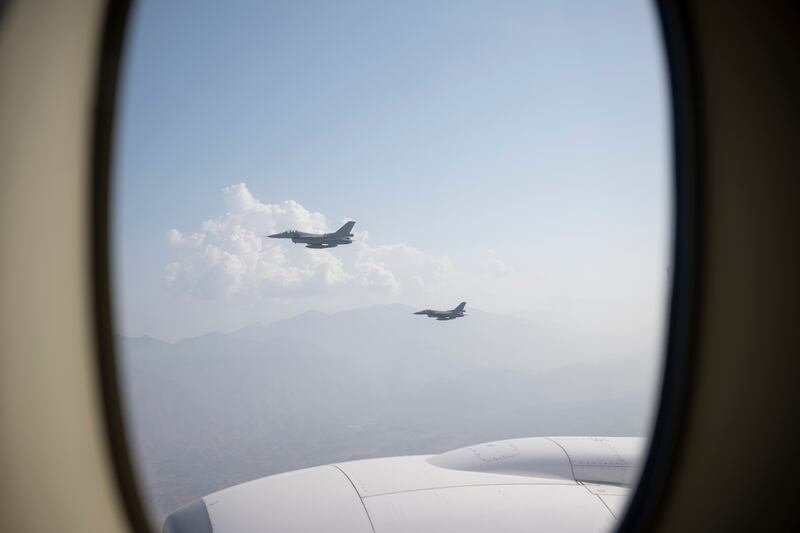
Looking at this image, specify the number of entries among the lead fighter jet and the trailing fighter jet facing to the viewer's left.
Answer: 2

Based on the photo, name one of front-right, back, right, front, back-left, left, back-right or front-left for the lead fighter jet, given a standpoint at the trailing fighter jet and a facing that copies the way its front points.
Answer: front-left

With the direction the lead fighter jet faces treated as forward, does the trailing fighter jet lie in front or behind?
behind

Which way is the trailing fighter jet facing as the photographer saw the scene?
facing to the left of the viewer

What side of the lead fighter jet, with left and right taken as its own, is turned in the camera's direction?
left
